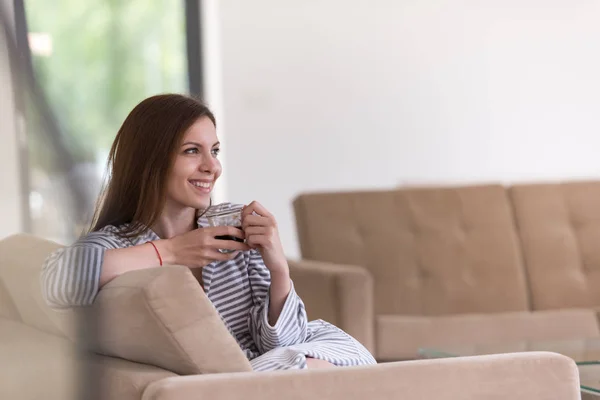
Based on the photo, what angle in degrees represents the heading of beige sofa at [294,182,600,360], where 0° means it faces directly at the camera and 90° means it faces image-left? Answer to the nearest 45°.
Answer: approximately 0°

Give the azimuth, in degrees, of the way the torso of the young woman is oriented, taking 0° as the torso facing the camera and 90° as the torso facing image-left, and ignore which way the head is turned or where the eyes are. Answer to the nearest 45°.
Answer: approximately 315°

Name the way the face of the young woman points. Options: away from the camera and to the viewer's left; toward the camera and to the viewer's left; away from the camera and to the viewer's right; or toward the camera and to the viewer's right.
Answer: toward the camera and to the viewer's right
